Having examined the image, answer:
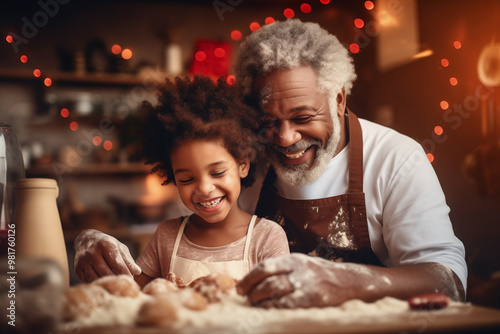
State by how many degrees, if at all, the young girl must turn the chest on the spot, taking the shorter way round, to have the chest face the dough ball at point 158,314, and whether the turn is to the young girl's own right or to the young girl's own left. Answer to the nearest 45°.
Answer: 0° — they already face it

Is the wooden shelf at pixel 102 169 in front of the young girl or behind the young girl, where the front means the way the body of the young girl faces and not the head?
behind

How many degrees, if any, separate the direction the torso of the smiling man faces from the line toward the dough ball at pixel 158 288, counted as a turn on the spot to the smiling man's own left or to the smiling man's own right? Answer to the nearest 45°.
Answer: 0° — they already face it

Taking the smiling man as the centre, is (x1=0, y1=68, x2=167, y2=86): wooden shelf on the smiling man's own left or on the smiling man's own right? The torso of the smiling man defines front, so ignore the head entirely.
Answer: on the smiling man's own right

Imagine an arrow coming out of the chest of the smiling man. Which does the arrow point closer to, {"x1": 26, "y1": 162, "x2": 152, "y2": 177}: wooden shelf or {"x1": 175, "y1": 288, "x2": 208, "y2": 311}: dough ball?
the dough ball

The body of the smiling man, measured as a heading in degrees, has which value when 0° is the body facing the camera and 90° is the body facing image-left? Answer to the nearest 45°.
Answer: approximately 45°
